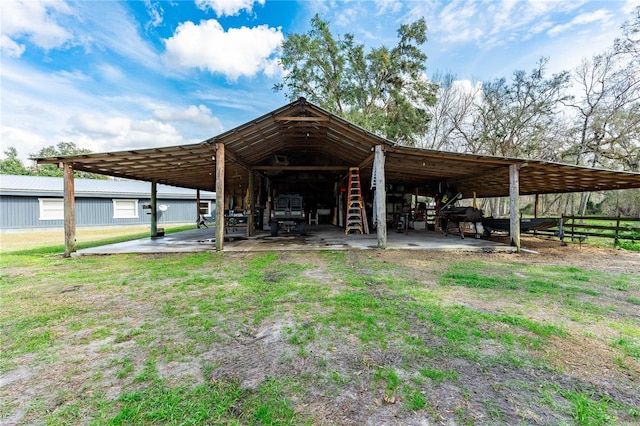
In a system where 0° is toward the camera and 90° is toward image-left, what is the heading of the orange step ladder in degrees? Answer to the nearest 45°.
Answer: approximately 0°

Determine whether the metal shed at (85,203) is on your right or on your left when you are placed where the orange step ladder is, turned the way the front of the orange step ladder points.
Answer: on your right

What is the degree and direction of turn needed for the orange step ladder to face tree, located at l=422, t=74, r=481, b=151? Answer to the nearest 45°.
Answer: approximately 135° to its left

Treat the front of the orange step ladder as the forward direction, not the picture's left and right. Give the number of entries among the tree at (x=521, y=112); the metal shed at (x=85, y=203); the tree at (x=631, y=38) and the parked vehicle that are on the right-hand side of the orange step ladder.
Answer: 2

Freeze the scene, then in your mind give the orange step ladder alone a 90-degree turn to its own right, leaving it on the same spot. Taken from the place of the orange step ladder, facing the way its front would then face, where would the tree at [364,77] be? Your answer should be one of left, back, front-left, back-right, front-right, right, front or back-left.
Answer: right

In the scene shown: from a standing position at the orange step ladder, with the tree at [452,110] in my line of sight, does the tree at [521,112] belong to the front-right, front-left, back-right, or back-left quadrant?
front-right

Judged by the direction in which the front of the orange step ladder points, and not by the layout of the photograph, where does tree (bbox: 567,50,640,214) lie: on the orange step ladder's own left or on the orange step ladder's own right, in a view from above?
on the orange step ladder's own left

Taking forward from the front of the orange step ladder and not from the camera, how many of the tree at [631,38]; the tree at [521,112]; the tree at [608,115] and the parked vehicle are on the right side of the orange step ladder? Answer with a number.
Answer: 1

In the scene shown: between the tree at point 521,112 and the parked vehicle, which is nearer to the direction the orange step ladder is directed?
the parked vehicle

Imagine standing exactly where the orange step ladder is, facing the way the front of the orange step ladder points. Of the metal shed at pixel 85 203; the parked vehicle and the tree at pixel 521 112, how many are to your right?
2

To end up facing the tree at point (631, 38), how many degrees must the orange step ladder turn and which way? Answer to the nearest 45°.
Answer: approximately 90° to its left

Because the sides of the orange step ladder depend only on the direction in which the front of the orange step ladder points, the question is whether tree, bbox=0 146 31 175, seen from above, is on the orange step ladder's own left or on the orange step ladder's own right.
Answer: on the orange step ladder's own right

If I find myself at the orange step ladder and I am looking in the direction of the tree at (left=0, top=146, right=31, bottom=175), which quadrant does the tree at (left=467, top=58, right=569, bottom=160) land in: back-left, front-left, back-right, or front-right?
back-right

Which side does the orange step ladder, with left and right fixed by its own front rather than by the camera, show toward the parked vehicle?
right
